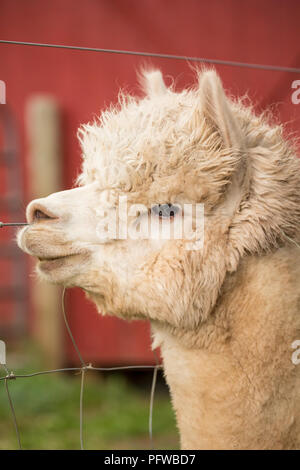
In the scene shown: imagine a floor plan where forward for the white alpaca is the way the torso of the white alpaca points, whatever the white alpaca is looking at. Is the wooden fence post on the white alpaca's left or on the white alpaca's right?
on the white alpaca's right

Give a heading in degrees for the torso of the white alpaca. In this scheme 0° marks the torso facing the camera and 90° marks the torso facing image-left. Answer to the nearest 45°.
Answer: approximately 90°
